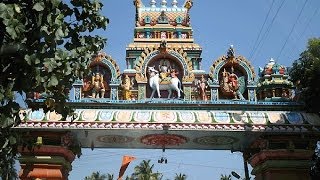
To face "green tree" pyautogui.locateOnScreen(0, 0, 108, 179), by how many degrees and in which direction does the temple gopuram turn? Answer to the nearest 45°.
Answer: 0° — it already faces it

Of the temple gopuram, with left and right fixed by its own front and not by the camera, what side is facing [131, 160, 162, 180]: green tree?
back

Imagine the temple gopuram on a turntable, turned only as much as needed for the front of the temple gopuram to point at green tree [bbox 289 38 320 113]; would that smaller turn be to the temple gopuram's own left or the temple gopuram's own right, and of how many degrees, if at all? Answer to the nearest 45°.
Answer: approximately 90° to the temple gopuram's own left

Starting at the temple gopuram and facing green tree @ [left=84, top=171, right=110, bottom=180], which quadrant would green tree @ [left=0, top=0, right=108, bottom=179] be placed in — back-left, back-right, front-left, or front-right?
back-left

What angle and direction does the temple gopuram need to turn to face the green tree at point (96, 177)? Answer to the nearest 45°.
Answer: approximately 180°

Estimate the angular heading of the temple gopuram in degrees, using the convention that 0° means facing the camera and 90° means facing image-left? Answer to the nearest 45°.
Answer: approximately 0°

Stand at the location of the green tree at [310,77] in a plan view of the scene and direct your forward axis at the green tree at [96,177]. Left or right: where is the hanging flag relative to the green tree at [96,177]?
left
